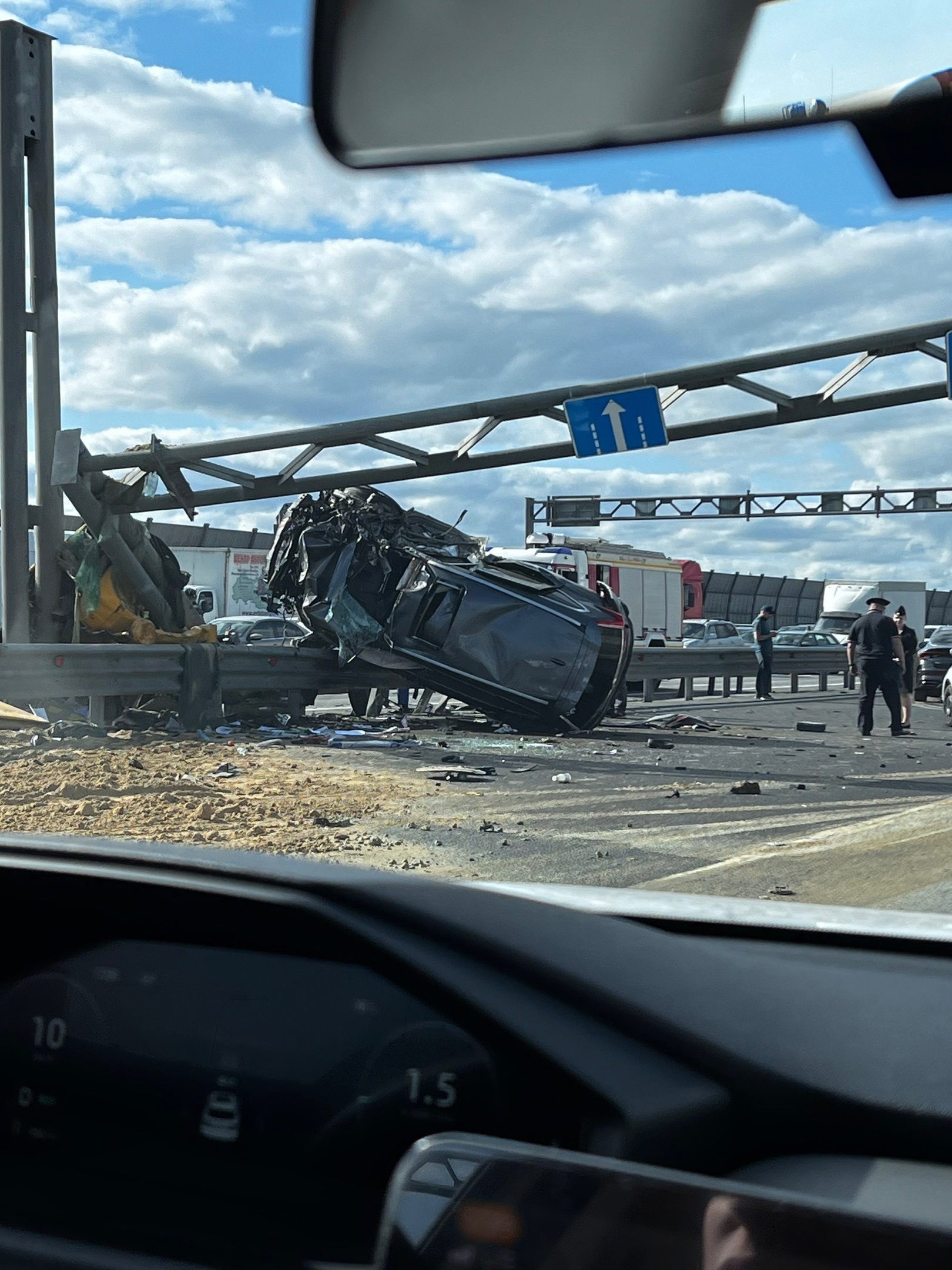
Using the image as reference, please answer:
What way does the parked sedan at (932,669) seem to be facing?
away from the camera

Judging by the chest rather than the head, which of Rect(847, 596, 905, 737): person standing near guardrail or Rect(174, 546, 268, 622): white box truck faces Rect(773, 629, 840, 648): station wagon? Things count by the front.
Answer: the person standing near guardrail

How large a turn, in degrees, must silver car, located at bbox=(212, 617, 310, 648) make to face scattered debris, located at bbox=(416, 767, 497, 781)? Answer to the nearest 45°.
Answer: approximately 45° to its left

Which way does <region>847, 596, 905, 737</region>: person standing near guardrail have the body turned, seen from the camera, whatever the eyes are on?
away from the camera

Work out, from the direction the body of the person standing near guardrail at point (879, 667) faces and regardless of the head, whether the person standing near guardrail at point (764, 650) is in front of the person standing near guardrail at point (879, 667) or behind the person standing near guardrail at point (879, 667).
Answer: in front

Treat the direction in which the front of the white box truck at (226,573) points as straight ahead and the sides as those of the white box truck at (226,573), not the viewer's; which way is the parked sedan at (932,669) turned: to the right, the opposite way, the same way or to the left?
the opposite way

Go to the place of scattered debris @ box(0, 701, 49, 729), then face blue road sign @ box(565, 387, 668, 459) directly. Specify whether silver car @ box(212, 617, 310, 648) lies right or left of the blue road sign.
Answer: left

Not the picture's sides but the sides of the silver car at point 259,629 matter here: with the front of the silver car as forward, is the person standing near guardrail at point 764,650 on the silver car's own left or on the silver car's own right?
on the silver car's own left
